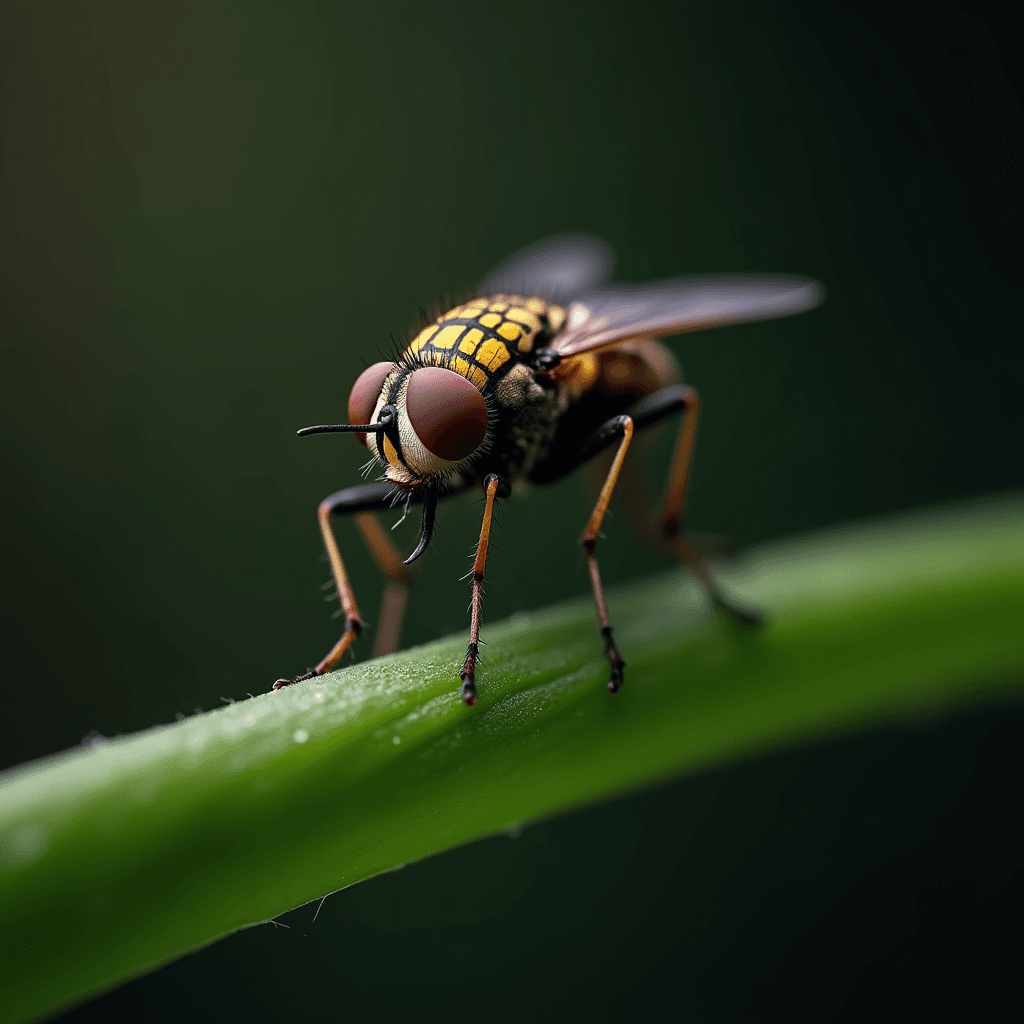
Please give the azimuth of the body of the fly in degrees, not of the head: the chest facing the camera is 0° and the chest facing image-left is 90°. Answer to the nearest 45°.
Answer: approximately 45°
